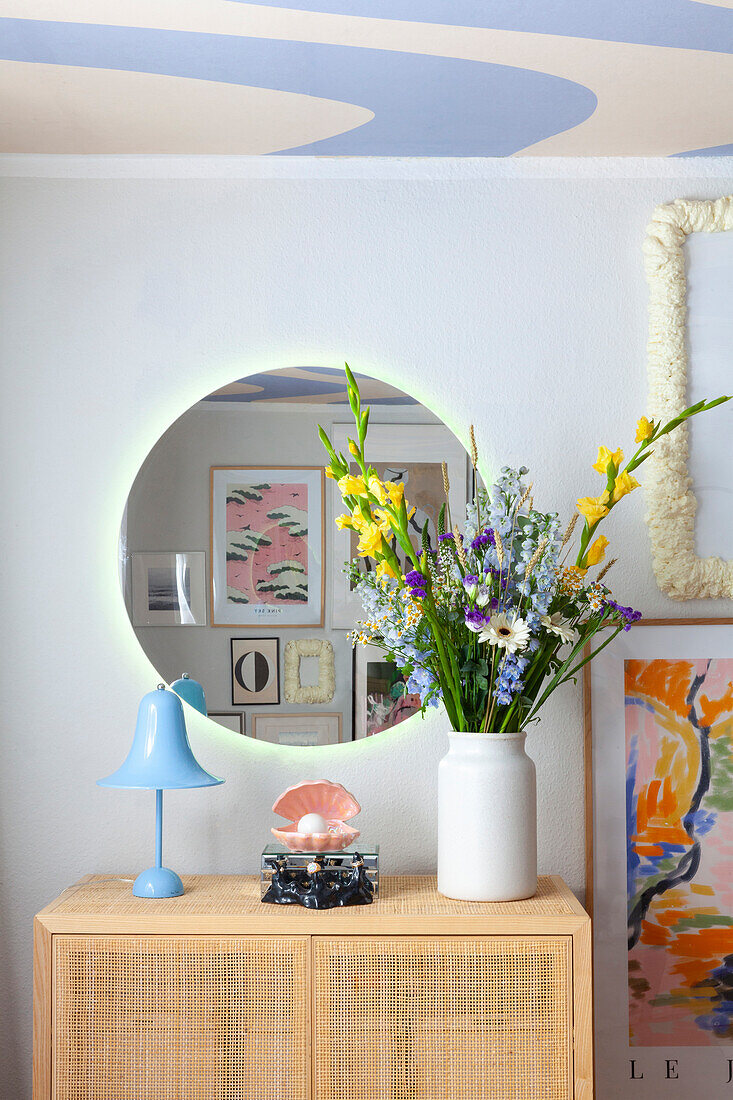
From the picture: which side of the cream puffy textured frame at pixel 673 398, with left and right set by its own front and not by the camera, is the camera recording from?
front

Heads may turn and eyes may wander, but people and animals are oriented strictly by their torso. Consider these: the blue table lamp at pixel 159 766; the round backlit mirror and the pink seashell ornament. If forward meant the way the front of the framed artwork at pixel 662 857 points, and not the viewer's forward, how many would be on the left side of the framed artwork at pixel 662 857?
0

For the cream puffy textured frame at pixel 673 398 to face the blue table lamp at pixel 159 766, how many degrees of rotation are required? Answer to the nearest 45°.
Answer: approximately 45° to its right

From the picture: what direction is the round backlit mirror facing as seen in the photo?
toward the camera

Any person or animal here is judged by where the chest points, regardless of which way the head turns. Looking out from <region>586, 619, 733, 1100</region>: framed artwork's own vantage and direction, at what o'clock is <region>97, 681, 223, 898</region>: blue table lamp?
The blue table lamp is roughly at 2 o'clock from the framed artwork.

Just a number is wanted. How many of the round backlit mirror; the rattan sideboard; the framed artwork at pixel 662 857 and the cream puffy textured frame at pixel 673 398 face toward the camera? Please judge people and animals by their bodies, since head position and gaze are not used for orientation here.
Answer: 4

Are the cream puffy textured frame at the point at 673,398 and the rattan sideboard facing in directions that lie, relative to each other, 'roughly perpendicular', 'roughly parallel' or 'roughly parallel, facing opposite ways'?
roughly parallel

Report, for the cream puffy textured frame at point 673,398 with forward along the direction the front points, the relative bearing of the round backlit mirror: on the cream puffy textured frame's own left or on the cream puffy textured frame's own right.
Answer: on the cream puffy textured frame's own right

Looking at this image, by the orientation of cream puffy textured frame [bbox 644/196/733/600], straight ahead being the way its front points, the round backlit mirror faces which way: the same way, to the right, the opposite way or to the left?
the same way

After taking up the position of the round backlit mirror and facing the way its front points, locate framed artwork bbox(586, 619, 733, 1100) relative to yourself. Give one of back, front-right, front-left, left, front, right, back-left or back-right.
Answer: left

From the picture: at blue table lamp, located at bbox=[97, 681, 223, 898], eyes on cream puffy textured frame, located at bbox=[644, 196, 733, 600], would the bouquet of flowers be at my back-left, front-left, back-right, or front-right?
front-right
